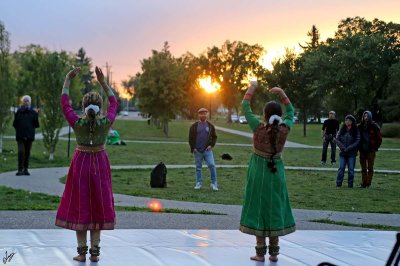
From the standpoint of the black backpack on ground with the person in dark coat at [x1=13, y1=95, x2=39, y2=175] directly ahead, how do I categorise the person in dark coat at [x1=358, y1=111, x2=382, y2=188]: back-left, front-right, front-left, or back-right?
back-right

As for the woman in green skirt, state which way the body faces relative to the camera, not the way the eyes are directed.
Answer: away from the camera

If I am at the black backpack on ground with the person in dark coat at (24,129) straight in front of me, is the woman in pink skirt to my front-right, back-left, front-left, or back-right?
back-left

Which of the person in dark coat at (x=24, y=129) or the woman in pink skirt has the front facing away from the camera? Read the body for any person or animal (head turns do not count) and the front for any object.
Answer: the woman in pink skirt

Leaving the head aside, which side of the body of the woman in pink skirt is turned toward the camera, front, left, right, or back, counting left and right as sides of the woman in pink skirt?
back

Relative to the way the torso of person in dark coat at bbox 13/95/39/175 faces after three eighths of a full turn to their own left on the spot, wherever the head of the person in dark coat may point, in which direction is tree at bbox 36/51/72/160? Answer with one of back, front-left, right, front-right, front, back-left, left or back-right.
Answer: front-left

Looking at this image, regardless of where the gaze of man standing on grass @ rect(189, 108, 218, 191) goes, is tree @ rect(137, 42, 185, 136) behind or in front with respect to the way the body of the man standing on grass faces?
behind

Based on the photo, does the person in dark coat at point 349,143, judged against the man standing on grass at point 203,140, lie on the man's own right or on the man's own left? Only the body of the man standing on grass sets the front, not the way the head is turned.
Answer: on the man's own left

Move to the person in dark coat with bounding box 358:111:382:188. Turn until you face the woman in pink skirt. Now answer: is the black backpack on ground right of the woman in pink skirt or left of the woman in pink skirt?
right

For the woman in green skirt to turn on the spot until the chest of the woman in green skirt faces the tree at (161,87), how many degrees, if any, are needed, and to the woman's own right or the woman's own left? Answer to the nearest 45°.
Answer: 0° — they already face it

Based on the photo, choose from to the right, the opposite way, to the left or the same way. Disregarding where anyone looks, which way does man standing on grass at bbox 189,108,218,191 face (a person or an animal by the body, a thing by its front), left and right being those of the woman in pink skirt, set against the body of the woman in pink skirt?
the opposite way

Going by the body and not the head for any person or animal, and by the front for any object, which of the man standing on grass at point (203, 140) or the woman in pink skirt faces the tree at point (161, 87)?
the woman in pink skirt

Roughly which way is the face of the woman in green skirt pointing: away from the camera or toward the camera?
away from the camera

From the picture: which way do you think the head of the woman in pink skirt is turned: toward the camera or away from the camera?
away from the camera
